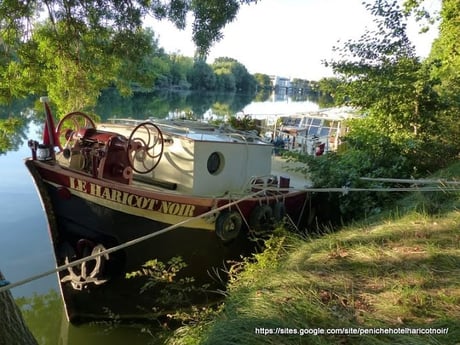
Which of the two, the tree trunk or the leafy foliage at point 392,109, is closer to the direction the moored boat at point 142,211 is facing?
the tree trunk

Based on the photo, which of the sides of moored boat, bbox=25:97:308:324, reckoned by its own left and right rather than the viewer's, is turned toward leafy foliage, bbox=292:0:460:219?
back

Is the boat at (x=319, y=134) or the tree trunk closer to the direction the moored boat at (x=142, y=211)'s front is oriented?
the tree trunk

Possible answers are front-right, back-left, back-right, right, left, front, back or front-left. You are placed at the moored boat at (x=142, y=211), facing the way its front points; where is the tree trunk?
front-left

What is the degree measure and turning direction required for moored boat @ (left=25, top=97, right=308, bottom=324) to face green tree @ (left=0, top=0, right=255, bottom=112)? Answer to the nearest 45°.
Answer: approximately 90° to its right

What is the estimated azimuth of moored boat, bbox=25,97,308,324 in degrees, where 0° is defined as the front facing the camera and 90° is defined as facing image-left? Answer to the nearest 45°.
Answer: approximately 45°

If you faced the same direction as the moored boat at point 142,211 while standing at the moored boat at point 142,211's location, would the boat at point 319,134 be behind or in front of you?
behind
